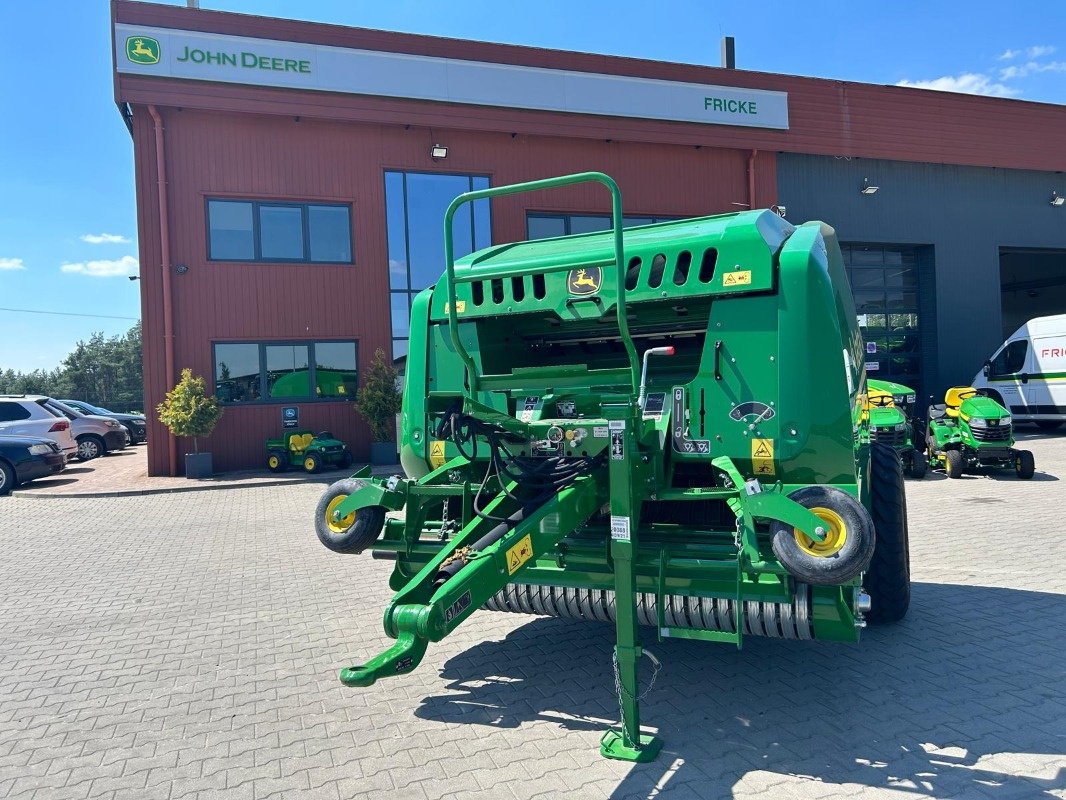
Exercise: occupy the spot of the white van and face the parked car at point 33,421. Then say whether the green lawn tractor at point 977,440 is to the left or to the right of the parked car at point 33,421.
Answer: left

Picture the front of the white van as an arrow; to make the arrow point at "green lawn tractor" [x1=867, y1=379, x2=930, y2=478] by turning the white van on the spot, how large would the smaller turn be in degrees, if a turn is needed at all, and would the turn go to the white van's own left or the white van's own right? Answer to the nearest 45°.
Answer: approximately 90° to the white van's own left

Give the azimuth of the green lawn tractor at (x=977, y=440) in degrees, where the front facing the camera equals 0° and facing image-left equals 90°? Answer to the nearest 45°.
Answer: approximately 315°

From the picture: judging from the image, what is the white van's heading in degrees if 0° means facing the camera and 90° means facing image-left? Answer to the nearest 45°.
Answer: approximately 90°

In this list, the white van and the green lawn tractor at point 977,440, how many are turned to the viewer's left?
1

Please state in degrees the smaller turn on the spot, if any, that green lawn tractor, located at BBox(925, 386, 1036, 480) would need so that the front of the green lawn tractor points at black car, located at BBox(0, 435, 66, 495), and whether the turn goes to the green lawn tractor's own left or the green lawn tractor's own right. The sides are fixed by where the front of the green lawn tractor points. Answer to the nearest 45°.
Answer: approximately 90° to the green lawn tractor's own right

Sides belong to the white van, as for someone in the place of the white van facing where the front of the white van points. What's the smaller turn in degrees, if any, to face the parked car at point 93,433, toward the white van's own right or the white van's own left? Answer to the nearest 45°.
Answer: approximately 45° to the white van's own left

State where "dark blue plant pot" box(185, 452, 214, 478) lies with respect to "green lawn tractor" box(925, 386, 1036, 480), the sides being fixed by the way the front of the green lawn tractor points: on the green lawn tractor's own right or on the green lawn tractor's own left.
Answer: on the green lawn tractor's own right

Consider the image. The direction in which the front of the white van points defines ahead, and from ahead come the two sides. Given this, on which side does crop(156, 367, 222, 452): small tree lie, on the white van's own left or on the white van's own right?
on the white van's own left
